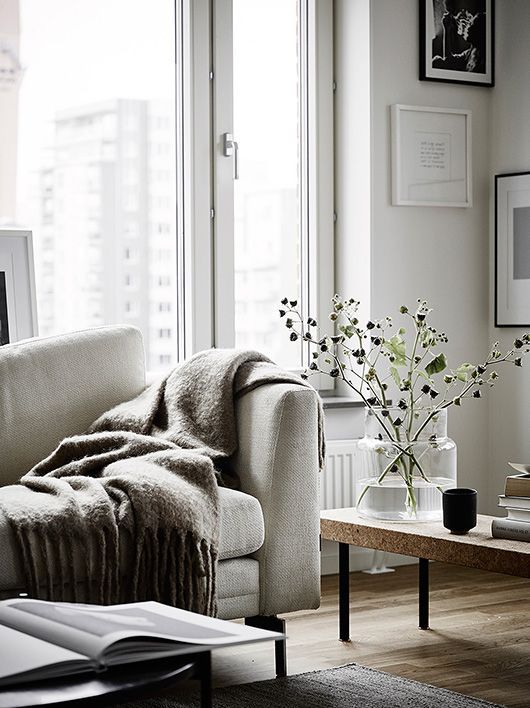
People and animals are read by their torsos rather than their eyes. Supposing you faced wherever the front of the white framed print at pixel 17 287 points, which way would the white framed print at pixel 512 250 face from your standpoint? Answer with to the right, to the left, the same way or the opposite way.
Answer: to the right

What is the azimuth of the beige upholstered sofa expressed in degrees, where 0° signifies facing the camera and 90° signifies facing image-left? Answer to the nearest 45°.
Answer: approximately 315°

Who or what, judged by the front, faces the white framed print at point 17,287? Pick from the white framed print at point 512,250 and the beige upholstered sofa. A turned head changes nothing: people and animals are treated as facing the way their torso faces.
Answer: the white framed print at point 512,250

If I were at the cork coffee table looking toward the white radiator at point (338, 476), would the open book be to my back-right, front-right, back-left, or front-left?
back-left

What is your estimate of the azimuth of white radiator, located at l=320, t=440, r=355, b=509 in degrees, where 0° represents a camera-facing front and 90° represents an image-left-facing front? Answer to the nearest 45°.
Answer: approximately 0°

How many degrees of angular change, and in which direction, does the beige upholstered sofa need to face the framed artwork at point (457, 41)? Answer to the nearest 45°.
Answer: approximately 90° to its left

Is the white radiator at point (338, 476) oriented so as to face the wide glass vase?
yes

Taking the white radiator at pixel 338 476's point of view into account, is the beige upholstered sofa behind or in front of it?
in front

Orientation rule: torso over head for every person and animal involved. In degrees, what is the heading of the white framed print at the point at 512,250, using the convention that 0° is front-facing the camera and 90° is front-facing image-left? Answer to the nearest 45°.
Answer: approximately 45°

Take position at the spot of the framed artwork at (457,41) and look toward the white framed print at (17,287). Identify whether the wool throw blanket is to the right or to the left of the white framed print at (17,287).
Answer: left

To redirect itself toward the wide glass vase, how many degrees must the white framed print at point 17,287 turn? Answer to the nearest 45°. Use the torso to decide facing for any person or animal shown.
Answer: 0° — it already faces it

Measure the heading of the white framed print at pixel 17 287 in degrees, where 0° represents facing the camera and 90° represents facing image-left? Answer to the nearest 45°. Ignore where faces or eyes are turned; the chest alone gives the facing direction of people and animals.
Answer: approximately 315°
